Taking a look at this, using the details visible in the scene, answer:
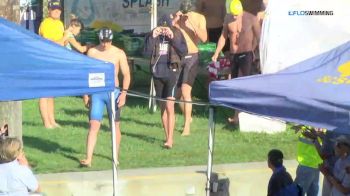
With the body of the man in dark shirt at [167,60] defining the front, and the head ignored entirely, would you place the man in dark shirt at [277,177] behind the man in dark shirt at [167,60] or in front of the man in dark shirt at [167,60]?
in front

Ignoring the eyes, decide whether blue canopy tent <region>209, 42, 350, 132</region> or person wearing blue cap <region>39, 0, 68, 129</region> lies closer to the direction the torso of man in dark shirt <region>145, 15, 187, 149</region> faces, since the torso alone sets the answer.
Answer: the blue canopy tent

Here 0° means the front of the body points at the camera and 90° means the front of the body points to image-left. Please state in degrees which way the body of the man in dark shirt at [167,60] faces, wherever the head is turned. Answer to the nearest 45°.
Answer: approximately 0°

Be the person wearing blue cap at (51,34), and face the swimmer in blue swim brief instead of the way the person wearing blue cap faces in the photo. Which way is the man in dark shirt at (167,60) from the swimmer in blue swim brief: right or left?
left

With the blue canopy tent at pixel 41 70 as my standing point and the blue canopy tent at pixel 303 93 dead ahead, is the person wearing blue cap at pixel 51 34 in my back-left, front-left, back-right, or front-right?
back-left

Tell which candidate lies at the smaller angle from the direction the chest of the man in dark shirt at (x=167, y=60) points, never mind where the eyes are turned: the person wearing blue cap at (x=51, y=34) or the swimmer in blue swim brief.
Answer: the swimmer in blue swim brief

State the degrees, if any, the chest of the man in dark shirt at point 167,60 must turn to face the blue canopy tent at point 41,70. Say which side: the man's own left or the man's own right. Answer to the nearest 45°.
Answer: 0° — they already face it

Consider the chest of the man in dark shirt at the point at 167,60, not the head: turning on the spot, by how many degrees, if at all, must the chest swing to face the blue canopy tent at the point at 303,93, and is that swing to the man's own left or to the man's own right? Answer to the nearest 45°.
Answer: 0° — they already face it

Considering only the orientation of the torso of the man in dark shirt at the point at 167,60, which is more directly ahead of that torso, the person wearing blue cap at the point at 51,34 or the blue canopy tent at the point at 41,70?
the blue canopy tent

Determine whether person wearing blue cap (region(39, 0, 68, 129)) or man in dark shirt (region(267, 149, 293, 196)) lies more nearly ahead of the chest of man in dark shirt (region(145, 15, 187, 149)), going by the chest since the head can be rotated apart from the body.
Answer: the man in dark shirt
